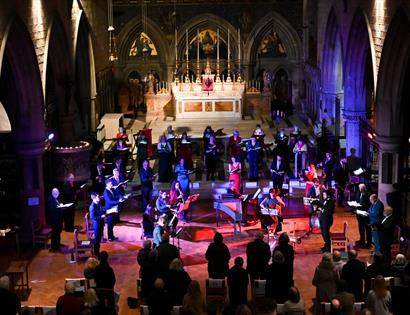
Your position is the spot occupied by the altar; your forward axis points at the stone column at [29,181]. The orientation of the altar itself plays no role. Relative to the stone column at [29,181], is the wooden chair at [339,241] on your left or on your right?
left

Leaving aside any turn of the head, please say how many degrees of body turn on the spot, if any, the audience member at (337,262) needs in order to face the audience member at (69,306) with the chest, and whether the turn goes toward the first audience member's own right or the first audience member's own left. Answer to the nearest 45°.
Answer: approximately 135° to the first audience member's own left

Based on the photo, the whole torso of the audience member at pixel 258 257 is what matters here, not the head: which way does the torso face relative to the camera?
away from the camera

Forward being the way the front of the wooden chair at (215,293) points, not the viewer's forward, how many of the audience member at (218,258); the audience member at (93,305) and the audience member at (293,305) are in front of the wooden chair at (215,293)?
1

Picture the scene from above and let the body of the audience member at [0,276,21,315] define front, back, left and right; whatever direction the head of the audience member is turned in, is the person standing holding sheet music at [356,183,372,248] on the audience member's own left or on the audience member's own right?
on the audience member's own right

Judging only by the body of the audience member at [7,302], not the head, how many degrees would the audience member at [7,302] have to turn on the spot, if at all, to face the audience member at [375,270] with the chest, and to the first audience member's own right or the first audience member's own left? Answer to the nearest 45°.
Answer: approximately 90° to the first audience member's own right

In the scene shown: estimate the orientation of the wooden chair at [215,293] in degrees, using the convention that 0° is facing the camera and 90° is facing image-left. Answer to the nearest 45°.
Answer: approximately 180°

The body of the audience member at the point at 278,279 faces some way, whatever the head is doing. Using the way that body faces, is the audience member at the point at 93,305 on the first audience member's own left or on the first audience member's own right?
on the first audience member's own left

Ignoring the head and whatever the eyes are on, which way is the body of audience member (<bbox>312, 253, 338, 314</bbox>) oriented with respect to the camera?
away from the camera

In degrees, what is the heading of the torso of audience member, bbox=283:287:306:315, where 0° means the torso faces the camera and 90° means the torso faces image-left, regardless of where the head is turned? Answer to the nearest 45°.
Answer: approximately 180°

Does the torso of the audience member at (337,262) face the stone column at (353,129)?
yes

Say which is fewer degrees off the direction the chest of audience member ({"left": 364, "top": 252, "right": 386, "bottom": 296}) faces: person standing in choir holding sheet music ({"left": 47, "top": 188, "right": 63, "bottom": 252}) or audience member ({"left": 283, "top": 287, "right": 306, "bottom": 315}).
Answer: the person standing in choir holding sheet music

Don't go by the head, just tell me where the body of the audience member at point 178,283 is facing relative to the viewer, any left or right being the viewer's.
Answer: facing away from the viewer

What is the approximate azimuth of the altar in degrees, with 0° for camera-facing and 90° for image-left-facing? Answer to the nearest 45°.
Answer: approximately 0°

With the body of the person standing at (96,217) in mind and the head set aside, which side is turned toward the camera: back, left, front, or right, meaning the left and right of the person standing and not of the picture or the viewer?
right
